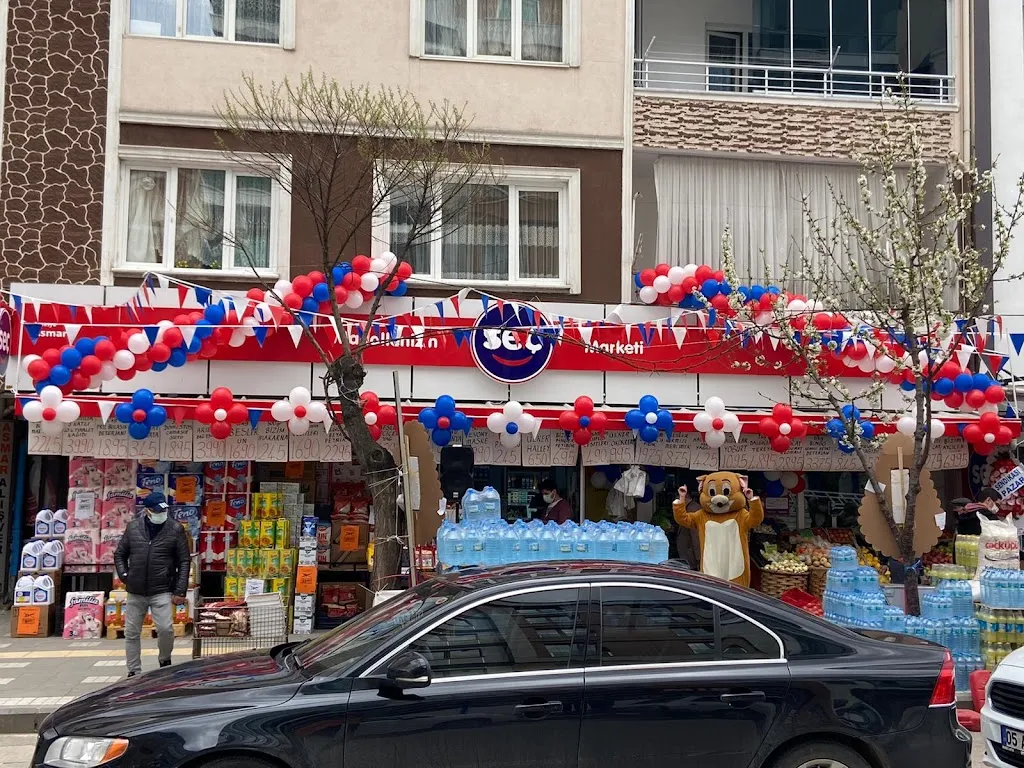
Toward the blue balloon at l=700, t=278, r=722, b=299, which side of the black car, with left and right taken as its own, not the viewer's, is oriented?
right

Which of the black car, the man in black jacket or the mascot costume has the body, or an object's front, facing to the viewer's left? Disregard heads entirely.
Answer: the black car

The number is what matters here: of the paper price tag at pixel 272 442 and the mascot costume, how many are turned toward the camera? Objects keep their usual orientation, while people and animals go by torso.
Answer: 2

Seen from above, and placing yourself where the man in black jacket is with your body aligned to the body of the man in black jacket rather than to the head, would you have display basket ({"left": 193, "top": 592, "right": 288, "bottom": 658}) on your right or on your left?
on your left

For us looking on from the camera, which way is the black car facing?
facing to the left of the viewer

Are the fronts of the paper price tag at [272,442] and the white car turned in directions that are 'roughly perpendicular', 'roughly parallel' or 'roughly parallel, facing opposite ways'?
roughly perpendicular

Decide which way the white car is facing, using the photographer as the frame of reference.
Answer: facing the viewer and to the left of the viewer

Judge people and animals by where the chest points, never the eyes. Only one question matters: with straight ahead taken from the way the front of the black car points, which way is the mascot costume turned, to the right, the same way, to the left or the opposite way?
to the left

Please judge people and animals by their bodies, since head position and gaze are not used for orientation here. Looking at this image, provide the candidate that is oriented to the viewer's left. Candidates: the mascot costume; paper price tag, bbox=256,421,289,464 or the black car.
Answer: the black car

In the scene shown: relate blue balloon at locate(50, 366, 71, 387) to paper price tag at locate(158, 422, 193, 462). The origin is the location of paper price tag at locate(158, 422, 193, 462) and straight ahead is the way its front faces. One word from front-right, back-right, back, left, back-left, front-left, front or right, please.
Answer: front-right
